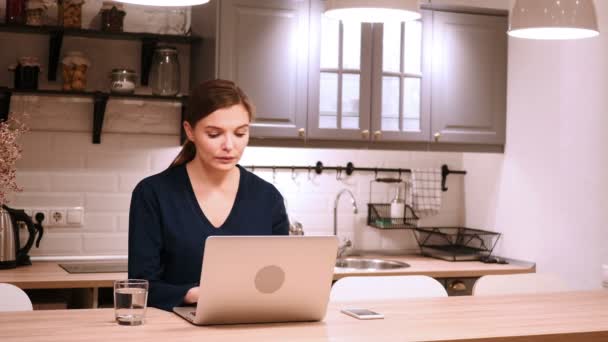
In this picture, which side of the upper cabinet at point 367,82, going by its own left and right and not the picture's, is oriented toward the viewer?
front

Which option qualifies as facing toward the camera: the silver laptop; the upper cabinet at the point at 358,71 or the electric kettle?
the upper cabinet

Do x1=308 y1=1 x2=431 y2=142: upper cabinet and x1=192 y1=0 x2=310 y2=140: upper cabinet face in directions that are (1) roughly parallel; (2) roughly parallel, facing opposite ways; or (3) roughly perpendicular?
roughly parallel

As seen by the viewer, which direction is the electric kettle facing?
to the viewer's left

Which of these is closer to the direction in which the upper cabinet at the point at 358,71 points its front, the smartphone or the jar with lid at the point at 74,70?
the smartphone

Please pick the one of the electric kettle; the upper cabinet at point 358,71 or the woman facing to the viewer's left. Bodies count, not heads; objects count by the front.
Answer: the electric kettle

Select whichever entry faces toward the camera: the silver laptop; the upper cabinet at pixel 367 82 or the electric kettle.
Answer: the upper cabinet

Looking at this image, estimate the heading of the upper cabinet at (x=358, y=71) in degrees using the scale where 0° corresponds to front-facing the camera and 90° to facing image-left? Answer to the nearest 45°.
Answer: approximately 0°

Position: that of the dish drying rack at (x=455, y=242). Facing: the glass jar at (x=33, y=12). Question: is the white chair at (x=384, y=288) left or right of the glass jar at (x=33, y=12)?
left

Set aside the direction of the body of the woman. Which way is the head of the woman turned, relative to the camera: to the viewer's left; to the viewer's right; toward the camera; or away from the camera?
toward the camera

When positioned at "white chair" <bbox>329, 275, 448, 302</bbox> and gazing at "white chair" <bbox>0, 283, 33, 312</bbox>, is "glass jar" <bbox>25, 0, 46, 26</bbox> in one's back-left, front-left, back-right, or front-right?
front-right

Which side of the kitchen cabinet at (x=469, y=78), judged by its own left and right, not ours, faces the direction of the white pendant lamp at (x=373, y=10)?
front

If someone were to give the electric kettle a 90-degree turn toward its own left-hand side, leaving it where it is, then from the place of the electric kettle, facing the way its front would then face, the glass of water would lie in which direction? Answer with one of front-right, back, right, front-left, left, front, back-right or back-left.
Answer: front

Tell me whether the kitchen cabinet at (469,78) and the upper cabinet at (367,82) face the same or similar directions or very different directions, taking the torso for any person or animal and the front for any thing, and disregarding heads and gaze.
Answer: same or similar directions

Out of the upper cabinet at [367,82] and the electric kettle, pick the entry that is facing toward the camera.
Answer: the upper cabinet

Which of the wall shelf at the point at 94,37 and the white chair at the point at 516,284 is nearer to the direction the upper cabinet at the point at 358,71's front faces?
the white chair

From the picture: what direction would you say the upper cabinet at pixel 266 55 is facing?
toward the camera

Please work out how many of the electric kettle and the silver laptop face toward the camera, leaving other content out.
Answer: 0

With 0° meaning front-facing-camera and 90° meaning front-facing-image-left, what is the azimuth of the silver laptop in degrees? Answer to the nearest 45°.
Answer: approximately 135°
